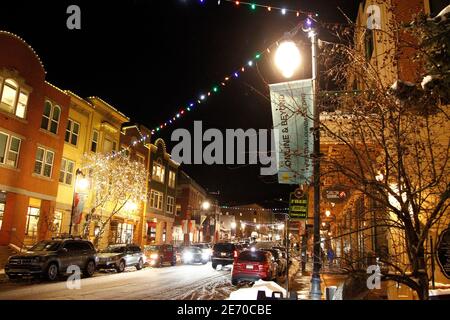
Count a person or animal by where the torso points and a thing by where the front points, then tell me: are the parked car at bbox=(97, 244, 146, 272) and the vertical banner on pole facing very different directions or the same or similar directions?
same or similar directions

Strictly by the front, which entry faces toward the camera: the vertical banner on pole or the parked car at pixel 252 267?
the vertical banner on pole

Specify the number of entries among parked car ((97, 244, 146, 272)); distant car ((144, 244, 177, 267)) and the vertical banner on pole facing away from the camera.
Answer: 0

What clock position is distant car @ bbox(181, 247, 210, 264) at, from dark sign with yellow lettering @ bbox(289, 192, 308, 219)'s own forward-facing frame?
The distant car is roughly at 5 o'clock from the dark sign with yellow lettering.

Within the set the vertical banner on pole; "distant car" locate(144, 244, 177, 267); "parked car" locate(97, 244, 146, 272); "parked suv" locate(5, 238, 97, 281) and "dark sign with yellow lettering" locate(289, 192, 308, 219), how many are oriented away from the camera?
0

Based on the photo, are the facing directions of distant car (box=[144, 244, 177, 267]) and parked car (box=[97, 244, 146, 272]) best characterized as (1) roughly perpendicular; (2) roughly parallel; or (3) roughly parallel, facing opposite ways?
roughly parallel

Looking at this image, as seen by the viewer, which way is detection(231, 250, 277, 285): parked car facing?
away from the camera

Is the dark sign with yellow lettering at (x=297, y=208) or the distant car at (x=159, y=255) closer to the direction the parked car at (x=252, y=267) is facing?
the distant car

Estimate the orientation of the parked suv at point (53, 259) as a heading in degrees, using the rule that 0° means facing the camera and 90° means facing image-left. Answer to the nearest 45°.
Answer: approximately 45°

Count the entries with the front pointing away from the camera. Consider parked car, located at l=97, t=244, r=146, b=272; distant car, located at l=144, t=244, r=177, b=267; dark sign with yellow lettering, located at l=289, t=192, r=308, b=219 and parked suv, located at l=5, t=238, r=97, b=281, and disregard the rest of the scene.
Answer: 0

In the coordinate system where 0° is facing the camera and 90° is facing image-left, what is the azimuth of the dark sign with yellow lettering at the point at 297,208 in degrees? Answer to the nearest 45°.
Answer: approximately 0°

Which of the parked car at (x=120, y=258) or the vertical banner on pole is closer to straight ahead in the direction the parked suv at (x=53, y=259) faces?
the vertical banner on pole

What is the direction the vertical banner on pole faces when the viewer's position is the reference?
facing the viewer
